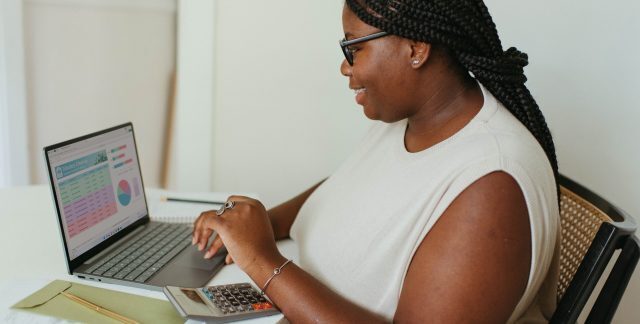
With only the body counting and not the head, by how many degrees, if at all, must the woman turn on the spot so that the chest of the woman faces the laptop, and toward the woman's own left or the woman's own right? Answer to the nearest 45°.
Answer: approximately 45° to the woman's own right

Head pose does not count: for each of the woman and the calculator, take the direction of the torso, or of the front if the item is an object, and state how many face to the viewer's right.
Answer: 1

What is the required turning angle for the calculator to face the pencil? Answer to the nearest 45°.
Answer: approximately 90° to its left

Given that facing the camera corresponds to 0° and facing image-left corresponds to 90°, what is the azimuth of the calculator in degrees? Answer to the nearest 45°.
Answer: approximately 270°

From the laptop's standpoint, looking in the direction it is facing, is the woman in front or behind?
in front

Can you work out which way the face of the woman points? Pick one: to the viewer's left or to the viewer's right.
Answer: to the viewer's left

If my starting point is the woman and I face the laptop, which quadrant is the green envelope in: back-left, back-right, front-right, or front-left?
front-left

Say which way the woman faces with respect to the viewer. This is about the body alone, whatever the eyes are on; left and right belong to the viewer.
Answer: facing the viewer and to the left of the viewer
